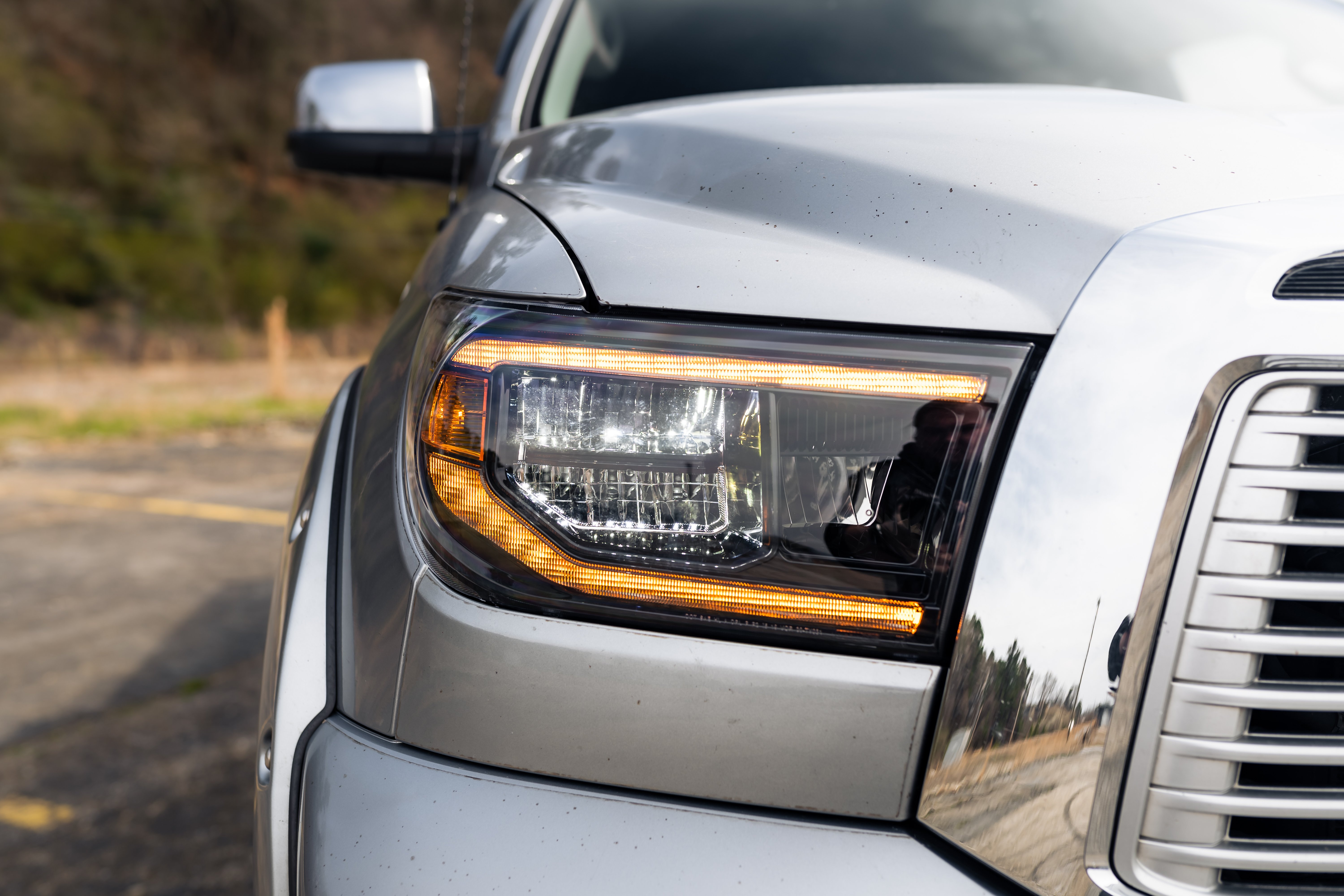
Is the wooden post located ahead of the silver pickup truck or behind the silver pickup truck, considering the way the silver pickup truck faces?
behind

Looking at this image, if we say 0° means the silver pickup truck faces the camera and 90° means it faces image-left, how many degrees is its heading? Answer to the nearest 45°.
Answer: approximately 0°
